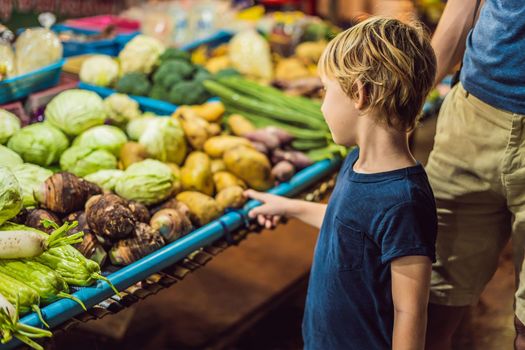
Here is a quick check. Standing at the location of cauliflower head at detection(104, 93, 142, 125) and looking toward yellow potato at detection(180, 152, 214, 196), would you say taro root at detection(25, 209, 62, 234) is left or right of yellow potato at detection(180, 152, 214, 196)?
right

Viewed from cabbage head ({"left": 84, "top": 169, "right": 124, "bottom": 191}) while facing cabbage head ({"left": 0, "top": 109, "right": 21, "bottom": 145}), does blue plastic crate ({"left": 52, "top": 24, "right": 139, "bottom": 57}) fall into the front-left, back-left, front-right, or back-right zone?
front-right

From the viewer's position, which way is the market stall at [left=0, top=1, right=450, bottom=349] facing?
facing the viewer and to the right of the viewer

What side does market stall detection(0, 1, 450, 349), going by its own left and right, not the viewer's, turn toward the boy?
front

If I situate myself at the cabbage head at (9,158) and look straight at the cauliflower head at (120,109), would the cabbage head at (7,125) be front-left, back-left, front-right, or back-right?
front-left

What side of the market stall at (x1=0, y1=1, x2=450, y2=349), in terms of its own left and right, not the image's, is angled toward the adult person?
front
